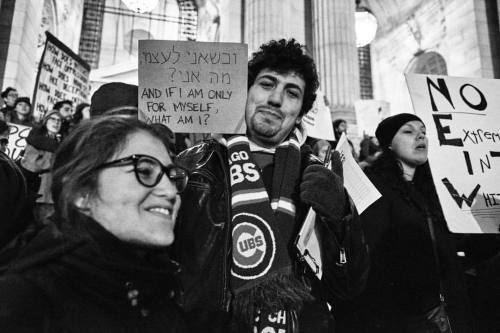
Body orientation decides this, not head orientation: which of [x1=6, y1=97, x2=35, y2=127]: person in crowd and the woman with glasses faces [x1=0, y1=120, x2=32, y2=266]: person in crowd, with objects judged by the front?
[x1=6, y1=97, x2=35, y2=127]: person in crowd

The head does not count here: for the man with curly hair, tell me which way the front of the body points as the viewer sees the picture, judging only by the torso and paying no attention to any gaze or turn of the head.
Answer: toward the camera

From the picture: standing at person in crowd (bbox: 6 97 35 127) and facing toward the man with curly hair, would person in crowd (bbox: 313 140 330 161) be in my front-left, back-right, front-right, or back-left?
front-left

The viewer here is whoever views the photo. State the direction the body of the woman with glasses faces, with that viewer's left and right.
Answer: facing the viewer and to the right of the viewer

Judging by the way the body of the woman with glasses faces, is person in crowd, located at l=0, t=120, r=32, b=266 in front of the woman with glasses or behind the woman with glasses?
behind

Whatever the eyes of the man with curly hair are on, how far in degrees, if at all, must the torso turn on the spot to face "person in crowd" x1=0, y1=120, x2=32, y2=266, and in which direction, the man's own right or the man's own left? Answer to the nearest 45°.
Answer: approximately 90° to the man's own right

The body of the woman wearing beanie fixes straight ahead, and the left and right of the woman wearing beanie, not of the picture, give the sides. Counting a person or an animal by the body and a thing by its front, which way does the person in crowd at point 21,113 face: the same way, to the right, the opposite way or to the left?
the same way

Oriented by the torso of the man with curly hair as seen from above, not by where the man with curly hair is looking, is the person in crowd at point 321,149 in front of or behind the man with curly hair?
behind
